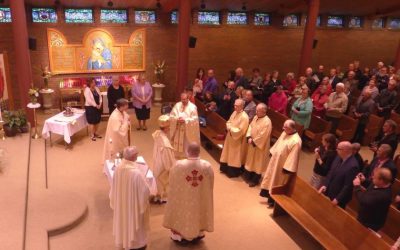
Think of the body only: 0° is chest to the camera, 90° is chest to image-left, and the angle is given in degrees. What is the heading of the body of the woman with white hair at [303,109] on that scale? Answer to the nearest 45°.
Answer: approximately 45°

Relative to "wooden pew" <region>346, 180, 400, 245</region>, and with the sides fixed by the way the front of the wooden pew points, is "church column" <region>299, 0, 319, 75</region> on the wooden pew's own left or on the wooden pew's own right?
on the wooden pew's own right

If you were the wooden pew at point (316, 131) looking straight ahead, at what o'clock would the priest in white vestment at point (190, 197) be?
The priest in white vestment is roughly at 11 o'clock from the wooden pew.

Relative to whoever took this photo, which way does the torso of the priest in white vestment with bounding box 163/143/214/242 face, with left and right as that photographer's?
facing away from the viewer

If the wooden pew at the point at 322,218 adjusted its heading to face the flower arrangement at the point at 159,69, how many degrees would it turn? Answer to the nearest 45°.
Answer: approximately 90° to its right

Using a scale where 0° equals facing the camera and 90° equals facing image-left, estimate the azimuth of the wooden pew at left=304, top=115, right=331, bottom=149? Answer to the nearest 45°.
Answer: approximately 45°

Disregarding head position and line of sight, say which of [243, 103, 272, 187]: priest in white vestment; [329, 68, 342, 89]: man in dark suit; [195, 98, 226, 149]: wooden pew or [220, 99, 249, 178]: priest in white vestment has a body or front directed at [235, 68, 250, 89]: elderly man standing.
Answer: the man in dark suit

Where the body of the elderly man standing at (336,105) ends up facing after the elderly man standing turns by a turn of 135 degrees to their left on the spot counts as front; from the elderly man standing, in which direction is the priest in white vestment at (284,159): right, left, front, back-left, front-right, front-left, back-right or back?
right

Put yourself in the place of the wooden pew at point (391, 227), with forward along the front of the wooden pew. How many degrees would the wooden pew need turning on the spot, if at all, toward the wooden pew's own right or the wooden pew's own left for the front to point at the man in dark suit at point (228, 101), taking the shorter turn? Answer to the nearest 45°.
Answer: approximately 90° to the wooden pew's own right

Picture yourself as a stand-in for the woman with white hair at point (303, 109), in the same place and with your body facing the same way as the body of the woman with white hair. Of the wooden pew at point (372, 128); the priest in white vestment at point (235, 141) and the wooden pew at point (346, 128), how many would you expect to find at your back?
2

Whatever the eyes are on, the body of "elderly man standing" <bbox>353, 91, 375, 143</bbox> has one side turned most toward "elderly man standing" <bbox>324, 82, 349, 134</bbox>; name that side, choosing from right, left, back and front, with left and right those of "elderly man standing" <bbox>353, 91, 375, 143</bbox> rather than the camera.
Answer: front
